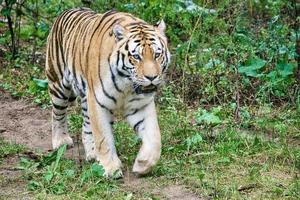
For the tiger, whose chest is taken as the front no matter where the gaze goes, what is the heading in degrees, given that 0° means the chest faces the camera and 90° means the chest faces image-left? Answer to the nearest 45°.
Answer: approximately 315°
